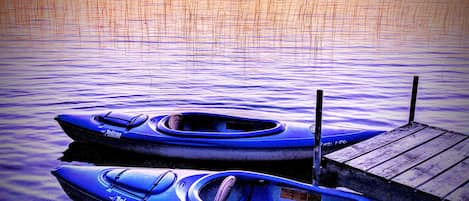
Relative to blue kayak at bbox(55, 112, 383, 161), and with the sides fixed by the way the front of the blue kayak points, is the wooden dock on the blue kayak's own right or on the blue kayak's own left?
on the blue kayak's own right

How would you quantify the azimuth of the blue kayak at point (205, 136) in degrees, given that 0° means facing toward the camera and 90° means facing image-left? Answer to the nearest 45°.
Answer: approximately 270°

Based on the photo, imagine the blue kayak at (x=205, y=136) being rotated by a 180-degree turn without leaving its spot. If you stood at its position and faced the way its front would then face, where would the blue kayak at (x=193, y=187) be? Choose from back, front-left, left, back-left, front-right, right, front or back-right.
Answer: left
